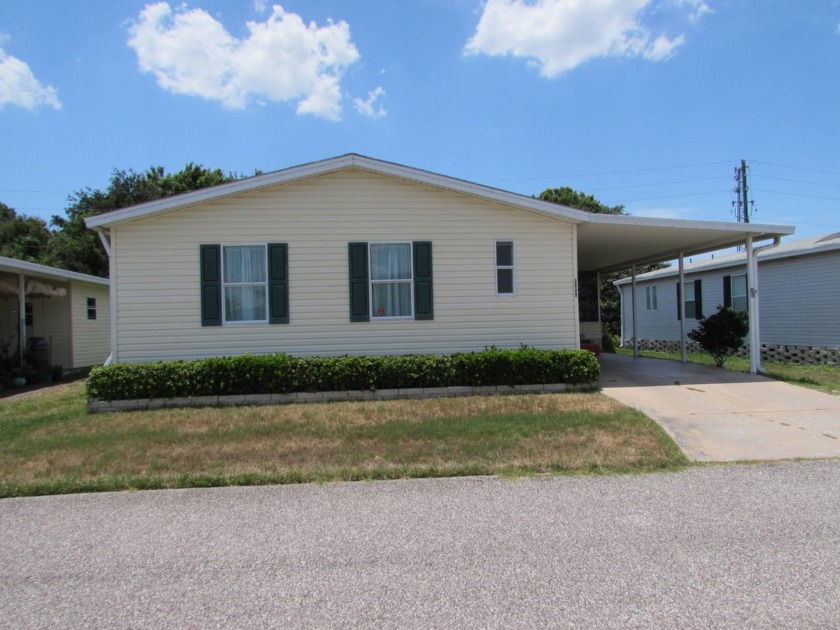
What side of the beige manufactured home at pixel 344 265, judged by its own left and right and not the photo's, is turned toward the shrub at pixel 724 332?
left

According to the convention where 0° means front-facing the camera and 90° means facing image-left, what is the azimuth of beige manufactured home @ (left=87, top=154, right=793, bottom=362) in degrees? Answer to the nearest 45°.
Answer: approximately 0°

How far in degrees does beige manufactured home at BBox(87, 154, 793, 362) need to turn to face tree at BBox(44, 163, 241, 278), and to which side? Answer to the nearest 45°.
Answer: approximately 135° to its right

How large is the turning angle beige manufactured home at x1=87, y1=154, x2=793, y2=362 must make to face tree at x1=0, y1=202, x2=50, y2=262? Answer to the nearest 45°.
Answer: approximately 135° to its right

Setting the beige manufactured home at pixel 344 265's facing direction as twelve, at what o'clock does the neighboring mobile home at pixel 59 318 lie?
The neighboring mobile home is roughly at 4 o'clock from the beige manufactured home.

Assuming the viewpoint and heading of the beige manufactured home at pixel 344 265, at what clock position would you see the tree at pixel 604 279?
The tree is roughly at 7 o'clock from the beige manufactured home.

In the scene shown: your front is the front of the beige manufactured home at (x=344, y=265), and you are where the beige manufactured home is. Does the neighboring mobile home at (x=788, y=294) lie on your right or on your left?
on your left

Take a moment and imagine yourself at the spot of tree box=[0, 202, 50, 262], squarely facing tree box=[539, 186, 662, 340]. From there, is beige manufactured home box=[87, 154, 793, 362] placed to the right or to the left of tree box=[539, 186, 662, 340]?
right

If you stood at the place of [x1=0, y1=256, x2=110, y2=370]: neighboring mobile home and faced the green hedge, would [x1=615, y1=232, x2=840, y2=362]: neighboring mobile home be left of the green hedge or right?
left

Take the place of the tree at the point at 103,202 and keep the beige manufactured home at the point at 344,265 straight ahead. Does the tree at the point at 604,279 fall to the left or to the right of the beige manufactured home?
left

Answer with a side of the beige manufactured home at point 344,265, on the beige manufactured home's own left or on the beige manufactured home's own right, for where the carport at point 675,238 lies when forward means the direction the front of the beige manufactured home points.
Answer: on the beige manufactured home's own left
